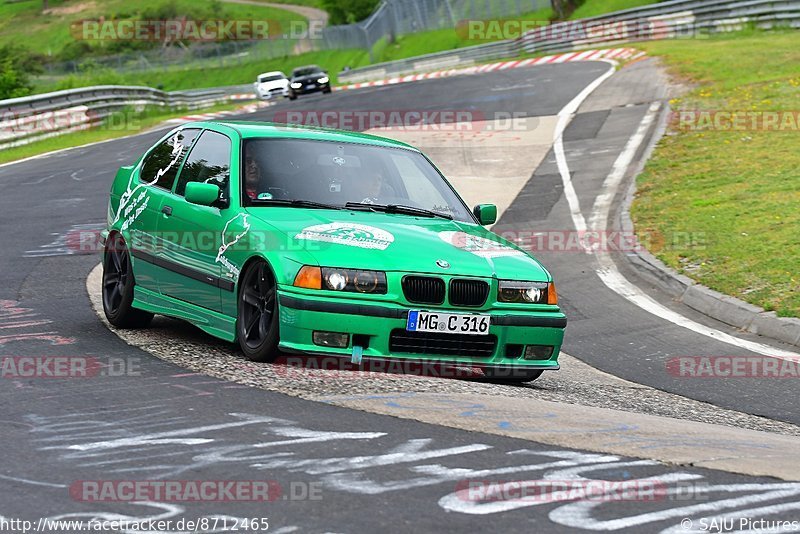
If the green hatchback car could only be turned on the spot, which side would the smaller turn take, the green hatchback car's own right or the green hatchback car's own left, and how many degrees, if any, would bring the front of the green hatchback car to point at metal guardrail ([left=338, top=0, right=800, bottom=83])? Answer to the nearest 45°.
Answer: approximately 135° to the green hatchback car's own left

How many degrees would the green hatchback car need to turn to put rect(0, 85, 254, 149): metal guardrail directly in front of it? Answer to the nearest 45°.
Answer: approximately 135° to its left

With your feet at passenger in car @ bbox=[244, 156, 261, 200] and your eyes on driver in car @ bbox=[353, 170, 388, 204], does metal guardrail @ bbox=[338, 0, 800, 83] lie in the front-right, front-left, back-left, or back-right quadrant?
front-left
